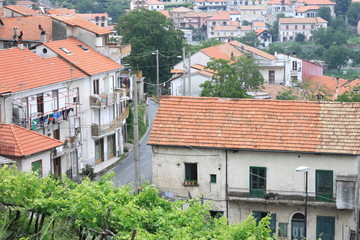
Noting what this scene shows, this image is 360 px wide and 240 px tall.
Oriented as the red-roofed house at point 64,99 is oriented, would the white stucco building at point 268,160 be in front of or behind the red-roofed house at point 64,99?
in front

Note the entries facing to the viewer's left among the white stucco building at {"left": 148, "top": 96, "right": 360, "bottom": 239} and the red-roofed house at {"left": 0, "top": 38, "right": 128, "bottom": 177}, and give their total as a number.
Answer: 0

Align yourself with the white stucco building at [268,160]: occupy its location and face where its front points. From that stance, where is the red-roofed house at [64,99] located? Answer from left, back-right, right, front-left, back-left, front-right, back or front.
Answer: back-right

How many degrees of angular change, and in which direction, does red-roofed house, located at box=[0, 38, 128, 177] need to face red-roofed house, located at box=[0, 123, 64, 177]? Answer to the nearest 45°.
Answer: approximately 45° to its right

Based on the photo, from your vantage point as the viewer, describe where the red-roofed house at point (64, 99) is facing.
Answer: facing the viewer and to the right of the viewer

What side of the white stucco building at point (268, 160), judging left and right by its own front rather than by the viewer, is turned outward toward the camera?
front

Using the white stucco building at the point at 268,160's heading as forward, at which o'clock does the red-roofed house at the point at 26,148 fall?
The red-roofed house is roughly at 3 o'clock from the white stucco building.
